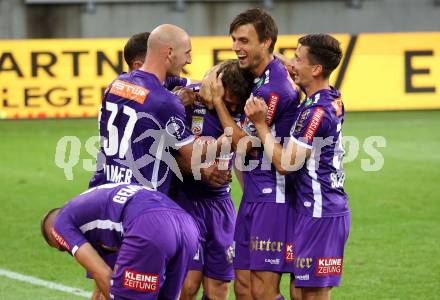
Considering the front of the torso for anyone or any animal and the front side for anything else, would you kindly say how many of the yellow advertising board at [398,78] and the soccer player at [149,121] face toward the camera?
1

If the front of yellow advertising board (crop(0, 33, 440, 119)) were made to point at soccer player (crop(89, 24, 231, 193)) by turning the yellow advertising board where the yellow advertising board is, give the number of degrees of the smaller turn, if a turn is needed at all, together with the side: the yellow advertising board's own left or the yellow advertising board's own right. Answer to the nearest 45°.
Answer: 0° — it already faces them

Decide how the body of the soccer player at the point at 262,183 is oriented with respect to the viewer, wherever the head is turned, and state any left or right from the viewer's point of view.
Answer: facing the viewer and to the left of the viewer

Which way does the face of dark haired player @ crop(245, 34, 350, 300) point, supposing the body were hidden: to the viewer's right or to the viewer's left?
to the viewer's left

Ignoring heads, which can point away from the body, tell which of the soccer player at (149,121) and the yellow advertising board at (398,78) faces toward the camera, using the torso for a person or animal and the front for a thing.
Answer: the yellow advertising board

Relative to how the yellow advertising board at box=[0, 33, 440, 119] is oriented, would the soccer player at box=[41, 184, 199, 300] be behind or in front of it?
in front

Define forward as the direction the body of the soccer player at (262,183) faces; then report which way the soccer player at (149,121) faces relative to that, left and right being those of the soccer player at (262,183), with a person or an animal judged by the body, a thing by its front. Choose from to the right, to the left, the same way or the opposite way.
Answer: the opposite way

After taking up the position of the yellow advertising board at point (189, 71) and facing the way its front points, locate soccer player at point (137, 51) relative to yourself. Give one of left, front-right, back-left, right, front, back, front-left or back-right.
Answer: front

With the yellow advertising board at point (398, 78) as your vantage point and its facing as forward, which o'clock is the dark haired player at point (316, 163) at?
The dark haired player is roughly at 12 o'clock from the yellow advertising board.

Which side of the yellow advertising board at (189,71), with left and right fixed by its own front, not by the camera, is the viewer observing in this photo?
front

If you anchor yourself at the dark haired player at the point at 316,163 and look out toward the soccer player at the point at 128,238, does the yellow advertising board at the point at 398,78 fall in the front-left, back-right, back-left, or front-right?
back-right

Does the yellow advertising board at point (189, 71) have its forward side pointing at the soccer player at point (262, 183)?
yes

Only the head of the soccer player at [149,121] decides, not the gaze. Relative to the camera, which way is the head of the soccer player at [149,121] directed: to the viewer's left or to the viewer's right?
to the viewer's right

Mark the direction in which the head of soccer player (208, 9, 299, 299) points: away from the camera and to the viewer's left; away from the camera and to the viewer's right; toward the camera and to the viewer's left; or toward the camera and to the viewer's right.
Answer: toward the camera and to the viewer's left

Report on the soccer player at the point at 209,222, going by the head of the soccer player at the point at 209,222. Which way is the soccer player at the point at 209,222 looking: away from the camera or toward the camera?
toward the camera

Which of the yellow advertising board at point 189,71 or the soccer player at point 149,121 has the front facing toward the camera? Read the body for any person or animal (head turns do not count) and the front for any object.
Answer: the yellow advertising board

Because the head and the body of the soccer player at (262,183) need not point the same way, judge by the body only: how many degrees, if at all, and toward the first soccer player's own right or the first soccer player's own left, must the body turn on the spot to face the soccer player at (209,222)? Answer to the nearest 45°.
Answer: approximately 90° to the first soccer player's own right

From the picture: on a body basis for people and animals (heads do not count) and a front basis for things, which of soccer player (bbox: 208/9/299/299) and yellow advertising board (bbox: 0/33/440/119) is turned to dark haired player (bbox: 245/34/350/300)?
the yellow advertising board

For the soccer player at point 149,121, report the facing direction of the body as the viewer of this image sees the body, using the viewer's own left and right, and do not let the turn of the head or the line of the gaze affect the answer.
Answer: facing away from the viewer and to the right of the viewer
